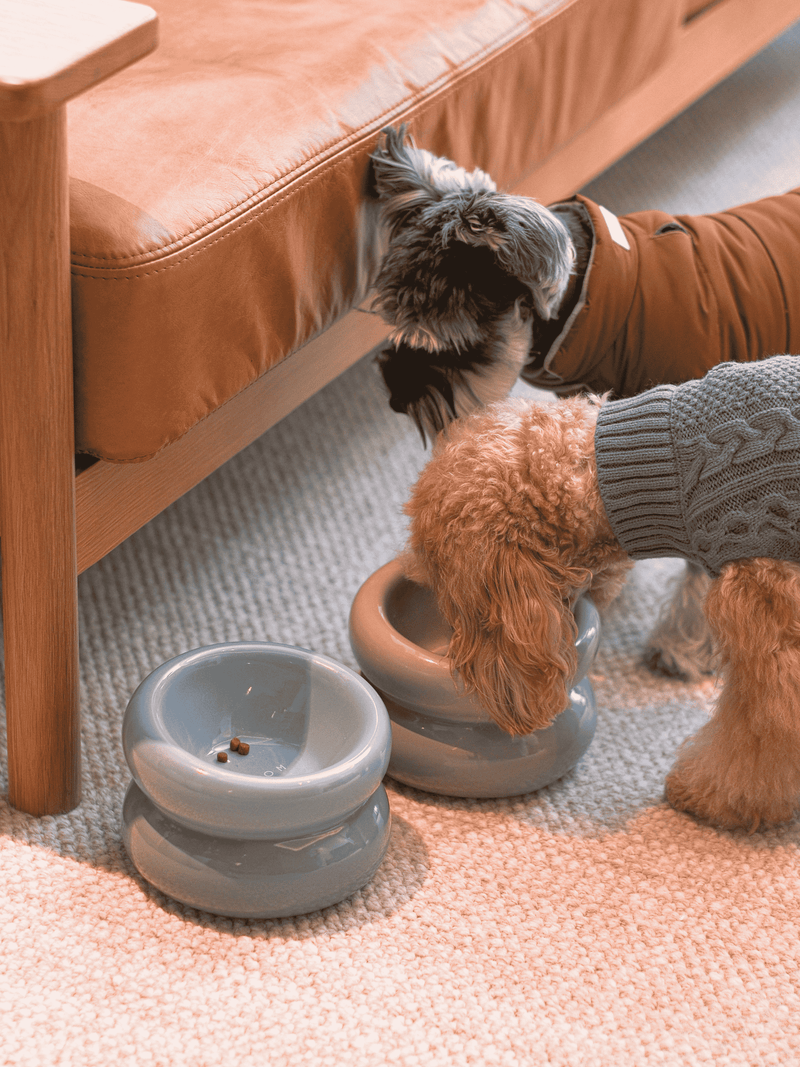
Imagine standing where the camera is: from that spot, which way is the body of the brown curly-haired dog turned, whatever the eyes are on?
to the viewer's left

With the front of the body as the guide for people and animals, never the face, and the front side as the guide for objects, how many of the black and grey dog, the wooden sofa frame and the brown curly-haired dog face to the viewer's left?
2

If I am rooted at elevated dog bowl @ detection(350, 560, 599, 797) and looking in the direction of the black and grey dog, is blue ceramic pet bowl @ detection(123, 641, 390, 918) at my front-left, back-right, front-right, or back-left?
back-left

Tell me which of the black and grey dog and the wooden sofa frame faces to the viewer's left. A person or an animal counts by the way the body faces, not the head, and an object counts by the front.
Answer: the black and grey dog

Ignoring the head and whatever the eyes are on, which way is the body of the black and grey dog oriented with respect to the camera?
to the viewer's left
